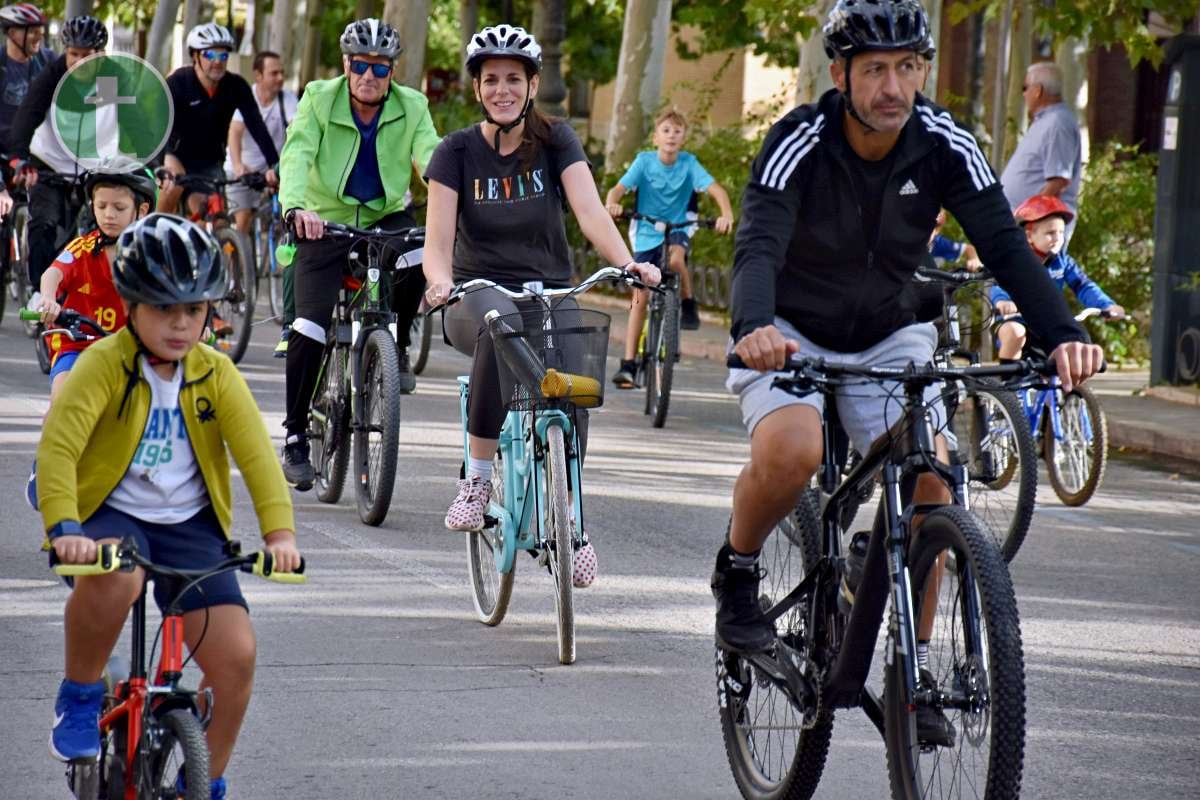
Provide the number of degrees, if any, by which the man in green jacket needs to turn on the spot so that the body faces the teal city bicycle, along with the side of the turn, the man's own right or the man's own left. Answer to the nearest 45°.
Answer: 0° — they already face it

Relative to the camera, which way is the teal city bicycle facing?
toward the camera

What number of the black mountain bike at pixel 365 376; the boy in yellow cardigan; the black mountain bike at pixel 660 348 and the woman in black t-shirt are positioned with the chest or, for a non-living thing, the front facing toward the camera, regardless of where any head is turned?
4

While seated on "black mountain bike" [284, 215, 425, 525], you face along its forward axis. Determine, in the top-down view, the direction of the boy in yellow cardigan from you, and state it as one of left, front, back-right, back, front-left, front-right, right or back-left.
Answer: front

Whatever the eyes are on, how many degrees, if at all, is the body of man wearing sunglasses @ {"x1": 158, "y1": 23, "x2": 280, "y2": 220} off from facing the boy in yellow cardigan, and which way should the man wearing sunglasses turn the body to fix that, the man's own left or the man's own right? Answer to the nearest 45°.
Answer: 0° — they already face them

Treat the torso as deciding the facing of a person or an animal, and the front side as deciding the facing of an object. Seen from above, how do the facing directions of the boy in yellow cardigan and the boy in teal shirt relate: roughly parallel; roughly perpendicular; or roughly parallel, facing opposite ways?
roughly parallel

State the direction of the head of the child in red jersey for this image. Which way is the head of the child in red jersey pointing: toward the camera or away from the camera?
toward the camera

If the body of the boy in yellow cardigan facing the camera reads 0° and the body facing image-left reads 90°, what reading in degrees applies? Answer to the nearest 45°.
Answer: approximately 0°

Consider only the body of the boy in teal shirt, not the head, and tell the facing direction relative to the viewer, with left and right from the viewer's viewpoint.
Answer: facing the viewer

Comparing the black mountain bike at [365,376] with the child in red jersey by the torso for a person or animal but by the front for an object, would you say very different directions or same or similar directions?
same or similar directions

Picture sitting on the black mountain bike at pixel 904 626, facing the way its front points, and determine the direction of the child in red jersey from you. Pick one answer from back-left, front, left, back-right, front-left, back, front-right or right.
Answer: back

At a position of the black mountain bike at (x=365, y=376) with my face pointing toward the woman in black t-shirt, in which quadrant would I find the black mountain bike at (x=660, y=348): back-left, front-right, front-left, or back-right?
back-left

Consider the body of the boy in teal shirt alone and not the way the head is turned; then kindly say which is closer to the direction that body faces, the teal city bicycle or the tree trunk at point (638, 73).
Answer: the teal city bicycle

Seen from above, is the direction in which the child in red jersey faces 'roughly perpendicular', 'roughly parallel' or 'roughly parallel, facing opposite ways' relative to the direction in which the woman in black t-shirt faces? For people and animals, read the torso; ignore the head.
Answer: roughly parallel

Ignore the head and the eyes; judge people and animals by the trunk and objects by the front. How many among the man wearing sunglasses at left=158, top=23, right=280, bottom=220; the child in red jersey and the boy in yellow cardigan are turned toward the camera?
3

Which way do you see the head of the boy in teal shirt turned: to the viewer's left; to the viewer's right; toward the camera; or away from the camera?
toward the camera

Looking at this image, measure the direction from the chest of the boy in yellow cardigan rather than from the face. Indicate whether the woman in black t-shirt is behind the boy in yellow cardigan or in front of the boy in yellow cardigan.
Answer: behind

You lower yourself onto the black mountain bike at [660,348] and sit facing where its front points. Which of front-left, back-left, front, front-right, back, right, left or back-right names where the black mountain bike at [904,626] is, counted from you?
front
